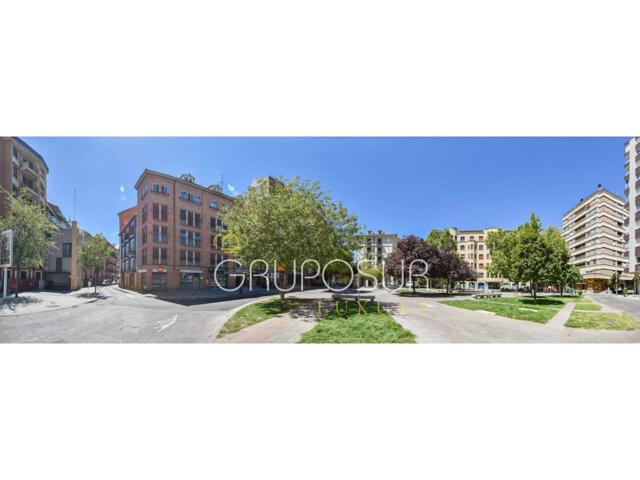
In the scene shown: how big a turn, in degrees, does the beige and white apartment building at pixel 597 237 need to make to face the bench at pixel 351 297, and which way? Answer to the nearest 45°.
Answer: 0° — it already faces it

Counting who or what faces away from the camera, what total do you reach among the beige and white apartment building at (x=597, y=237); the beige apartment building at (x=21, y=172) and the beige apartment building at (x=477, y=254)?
0

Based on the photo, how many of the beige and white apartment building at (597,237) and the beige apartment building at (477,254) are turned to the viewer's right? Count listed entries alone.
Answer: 0

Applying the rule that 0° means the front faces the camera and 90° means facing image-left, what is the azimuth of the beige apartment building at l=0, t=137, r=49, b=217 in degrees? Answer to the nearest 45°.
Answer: approximately 315°

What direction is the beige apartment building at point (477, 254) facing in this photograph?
toward the camera

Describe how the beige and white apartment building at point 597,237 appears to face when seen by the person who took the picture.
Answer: facing the viewer and to the left of the viewer
